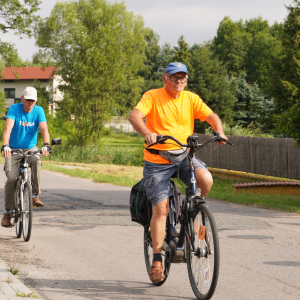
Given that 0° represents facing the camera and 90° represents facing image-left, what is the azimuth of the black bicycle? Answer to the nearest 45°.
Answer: approximately 315°

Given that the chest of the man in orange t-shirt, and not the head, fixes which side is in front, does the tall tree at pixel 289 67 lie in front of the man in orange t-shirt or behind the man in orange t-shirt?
behind

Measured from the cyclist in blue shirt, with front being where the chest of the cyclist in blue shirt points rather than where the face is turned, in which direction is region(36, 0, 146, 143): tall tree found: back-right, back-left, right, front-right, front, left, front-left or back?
back

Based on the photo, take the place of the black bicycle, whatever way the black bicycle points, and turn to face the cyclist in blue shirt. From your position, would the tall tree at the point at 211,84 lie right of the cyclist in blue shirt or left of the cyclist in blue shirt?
right

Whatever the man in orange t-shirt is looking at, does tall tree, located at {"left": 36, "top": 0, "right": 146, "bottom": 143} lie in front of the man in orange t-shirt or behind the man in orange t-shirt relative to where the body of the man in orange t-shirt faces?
behind

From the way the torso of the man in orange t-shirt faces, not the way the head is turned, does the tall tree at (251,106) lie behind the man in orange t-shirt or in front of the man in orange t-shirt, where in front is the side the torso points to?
behind

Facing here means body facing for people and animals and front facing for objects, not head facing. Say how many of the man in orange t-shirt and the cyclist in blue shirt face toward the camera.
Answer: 2

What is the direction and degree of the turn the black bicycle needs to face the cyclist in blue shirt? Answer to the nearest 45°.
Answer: approximately 180°

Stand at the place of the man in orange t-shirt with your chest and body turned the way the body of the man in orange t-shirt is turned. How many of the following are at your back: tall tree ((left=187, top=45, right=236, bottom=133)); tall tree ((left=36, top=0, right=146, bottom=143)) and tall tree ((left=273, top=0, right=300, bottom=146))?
3

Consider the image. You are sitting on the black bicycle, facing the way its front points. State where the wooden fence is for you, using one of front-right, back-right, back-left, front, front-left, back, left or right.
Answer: back-left

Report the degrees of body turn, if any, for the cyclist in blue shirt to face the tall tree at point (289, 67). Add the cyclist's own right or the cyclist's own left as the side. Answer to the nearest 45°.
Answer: approximately 135° to the cyclist's own left

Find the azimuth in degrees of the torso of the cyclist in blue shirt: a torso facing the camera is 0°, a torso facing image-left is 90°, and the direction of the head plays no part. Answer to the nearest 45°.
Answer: approximately 0°

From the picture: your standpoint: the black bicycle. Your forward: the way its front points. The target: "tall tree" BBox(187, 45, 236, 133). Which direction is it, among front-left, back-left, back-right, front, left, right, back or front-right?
back-left

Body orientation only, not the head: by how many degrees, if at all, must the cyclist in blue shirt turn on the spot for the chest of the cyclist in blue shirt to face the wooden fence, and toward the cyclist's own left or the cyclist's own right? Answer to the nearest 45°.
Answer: approximately 135° to the cyclist's own left

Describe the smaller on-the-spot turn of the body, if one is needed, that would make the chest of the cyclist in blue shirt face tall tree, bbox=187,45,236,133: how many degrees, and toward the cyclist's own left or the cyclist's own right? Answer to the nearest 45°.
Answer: approximately 135° to the cyclist's own left
